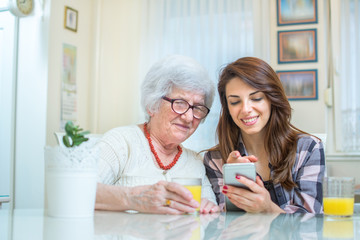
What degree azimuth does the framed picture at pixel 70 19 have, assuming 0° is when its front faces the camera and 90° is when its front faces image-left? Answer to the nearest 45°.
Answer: approximately 315°

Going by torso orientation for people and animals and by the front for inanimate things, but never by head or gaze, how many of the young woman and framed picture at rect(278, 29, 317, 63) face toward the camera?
2

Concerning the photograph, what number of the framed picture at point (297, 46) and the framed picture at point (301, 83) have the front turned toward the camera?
2

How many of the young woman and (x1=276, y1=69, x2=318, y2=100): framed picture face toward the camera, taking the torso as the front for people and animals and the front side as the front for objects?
2

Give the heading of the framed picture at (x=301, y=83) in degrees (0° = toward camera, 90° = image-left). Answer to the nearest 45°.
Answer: approximately 0°

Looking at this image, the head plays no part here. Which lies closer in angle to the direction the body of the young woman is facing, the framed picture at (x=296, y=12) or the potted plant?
the potted plant

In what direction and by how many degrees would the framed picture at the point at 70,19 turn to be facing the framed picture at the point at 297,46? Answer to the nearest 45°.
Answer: approximately 45° to its left

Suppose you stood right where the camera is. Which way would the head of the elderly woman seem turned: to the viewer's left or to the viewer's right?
to the viewer's right
